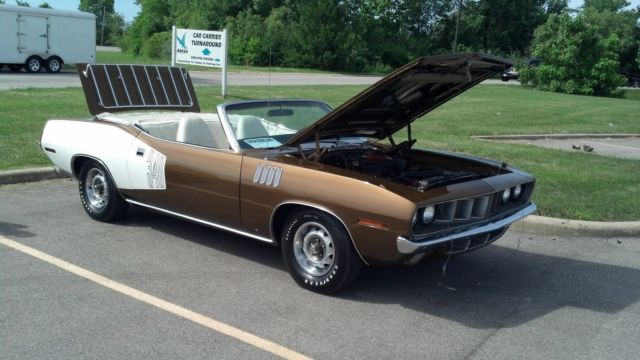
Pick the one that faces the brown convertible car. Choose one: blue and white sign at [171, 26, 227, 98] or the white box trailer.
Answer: the blue and white sign

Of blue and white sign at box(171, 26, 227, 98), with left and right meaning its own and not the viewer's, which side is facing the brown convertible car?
front

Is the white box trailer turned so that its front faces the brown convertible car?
no

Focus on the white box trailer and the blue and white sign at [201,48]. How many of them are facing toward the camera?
1

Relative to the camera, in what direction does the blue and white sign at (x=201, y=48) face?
facing the viewer

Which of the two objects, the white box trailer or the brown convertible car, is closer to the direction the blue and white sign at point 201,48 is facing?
the brown convertible car

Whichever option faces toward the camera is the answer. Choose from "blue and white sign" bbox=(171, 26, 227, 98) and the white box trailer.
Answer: the blue and white sign

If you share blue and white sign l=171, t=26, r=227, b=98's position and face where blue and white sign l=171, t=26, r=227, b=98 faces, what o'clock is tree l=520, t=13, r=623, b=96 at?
The tree is roughly at 8 o'clock from the blue and white sign.

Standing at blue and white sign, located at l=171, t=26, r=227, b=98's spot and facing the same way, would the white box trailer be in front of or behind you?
behind

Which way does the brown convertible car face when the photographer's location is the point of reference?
facing the viewer and to the right of the viewer

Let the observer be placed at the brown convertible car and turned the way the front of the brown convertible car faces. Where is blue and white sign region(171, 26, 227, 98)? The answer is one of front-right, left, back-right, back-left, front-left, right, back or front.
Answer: back-left

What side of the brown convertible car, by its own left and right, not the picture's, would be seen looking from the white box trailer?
back

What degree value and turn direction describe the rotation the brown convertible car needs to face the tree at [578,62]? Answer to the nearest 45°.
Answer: approximately 90° to its left
